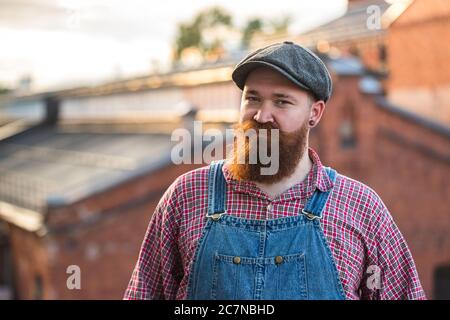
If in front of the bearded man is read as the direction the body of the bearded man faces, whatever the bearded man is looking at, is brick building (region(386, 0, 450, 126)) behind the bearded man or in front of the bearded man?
behind

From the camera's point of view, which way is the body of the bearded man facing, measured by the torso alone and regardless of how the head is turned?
toward the camera
